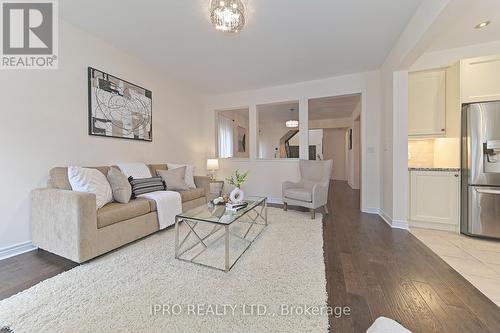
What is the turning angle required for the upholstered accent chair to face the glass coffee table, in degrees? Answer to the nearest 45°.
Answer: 0° — it already faces it

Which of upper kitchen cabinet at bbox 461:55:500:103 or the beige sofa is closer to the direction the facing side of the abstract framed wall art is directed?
the upper kitchen cabinet

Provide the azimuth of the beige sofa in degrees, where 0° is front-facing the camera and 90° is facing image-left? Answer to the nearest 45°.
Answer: approximately 315°

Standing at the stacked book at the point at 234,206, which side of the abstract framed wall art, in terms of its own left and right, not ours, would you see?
front

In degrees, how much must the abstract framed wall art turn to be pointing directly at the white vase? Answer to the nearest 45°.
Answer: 0° — it already faces it

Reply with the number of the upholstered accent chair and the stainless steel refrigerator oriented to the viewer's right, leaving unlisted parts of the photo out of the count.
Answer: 0

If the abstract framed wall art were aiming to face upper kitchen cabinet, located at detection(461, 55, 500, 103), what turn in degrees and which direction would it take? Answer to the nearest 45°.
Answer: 0° — it already faces it

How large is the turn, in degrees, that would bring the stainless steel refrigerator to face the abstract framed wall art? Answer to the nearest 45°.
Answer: approximately 45° to its right
